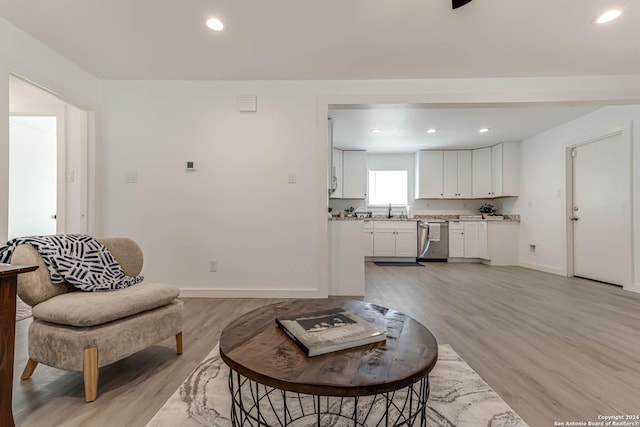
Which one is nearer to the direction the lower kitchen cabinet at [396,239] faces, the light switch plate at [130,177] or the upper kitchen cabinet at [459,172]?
the light switch plate

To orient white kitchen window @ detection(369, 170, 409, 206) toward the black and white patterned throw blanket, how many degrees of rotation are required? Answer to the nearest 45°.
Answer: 0° — it already faces it

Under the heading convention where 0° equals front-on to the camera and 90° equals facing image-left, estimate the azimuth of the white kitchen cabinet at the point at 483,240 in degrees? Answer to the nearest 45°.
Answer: approximately 0°

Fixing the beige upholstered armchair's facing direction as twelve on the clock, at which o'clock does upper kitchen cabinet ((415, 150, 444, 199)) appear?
The upper kitchen cabinet is roughly at 10 o'clock from the beige upholstered armchair.

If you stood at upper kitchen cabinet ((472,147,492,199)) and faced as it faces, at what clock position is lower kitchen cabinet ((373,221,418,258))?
The lower kitchen cabinet is roughly at 2 o'clock from the upper kitchen cabinet.
